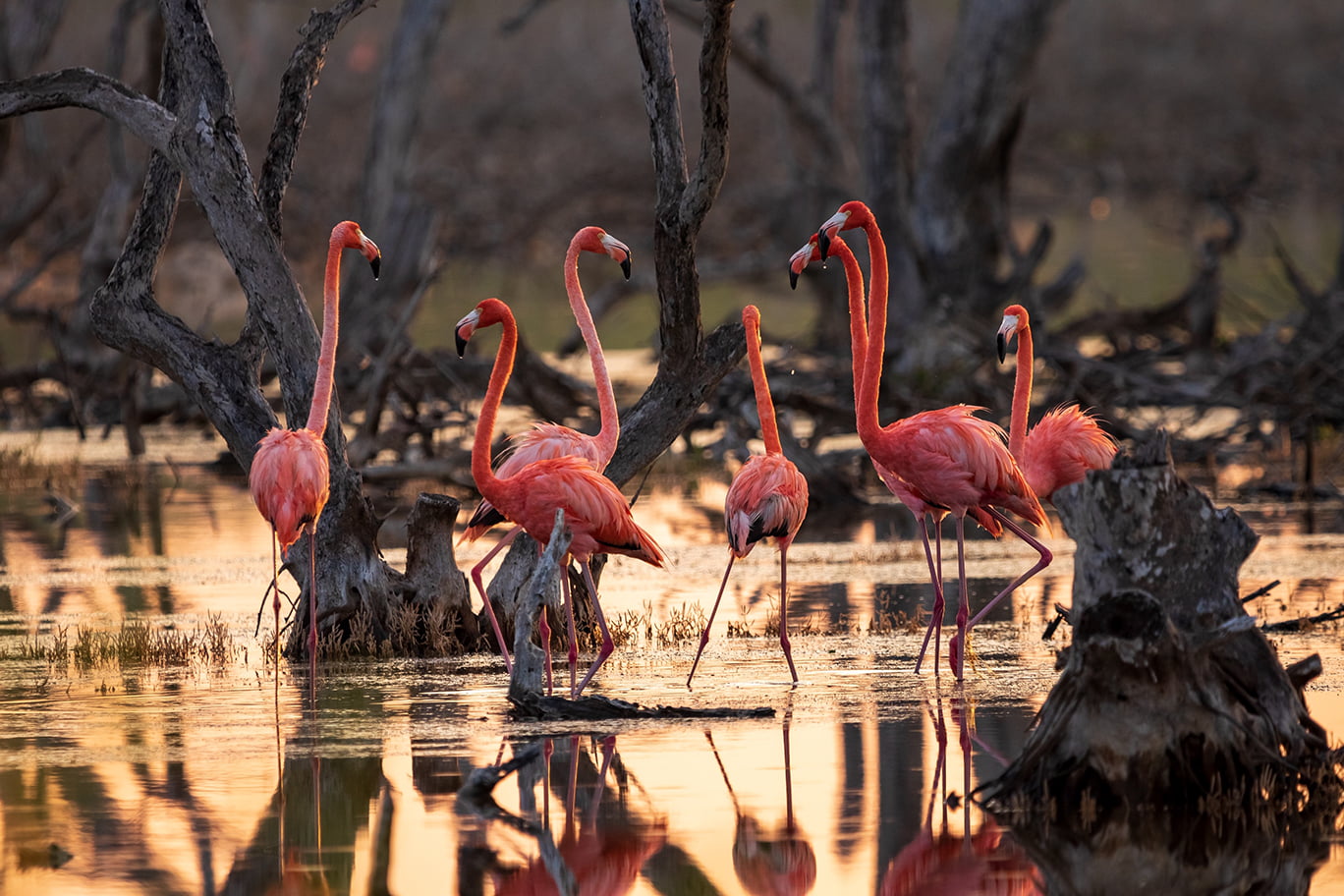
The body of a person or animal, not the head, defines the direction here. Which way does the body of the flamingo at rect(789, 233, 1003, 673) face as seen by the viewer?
to the viewer's left

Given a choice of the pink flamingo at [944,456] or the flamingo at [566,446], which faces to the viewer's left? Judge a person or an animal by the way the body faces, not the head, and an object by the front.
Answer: the pink flamingo

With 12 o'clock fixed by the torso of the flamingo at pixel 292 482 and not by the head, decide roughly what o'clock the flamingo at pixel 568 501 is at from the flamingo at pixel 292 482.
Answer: the flamingo at pixel 568 501 is roughly at 2 o'clock from the flamingo at pixel 292 482.

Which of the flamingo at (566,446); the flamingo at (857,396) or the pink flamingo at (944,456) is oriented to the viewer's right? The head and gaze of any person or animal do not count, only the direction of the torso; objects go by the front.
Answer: the flamingo at (566,446)

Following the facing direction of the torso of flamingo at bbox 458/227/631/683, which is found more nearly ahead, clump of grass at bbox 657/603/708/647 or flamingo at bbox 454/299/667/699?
the clump of grass

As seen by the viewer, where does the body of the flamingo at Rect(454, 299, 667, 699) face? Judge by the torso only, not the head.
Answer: to the viewer's left

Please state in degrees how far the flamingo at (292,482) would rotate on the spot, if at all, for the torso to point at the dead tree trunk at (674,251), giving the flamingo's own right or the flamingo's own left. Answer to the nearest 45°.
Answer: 0° — it already faces it

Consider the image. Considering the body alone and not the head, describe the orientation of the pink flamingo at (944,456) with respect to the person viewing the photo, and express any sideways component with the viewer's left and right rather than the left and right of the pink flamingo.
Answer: facing to the left of the viewer

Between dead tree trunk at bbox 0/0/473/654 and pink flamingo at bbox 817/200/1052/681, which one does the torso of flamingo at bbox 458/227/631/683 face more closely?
the pink flamingo

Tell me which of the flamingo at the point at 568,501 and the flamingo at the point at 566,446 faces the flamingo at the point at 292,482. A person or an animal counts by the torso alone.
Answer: the flamingo at the point at 568,501
